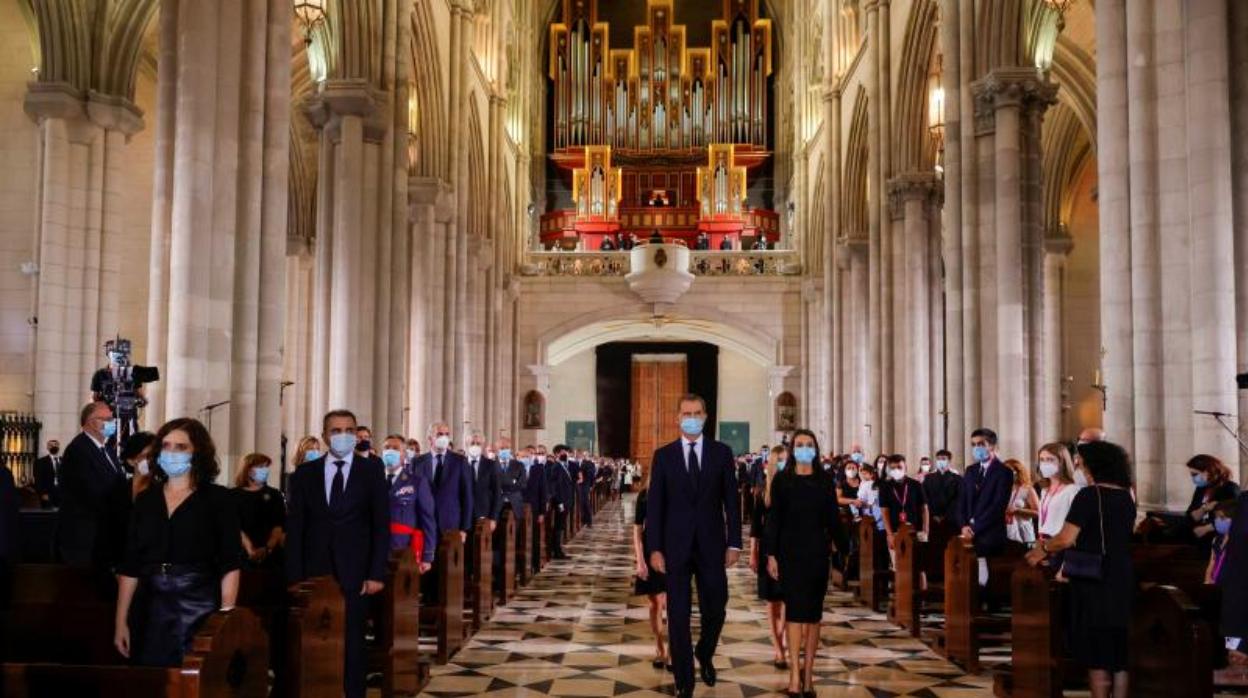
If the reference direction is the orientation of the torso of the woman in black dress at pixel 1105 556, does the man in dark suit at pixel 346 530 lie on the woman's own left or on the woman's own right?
on the woman's own left

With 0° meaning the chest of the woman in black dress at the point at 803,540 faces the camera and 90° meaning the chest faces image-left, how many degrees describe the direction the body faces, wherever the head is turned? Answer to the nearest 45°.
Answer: approximately 0°

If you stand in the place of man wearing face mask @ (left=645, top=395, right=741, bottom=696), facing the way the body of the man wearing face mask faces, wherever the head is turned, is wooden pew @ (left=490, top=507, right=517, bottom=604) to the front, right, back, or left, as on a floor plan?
back

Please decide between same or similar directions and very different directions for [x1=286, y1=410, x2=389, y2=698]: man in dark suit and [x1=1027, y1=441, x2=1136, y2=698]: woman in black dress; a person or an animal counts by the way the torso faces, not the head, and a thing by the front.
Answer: very different directions

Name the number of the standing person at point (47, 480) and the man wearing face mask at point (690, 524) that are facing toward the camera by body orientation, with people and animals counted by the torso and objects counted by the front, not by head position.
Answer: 2
